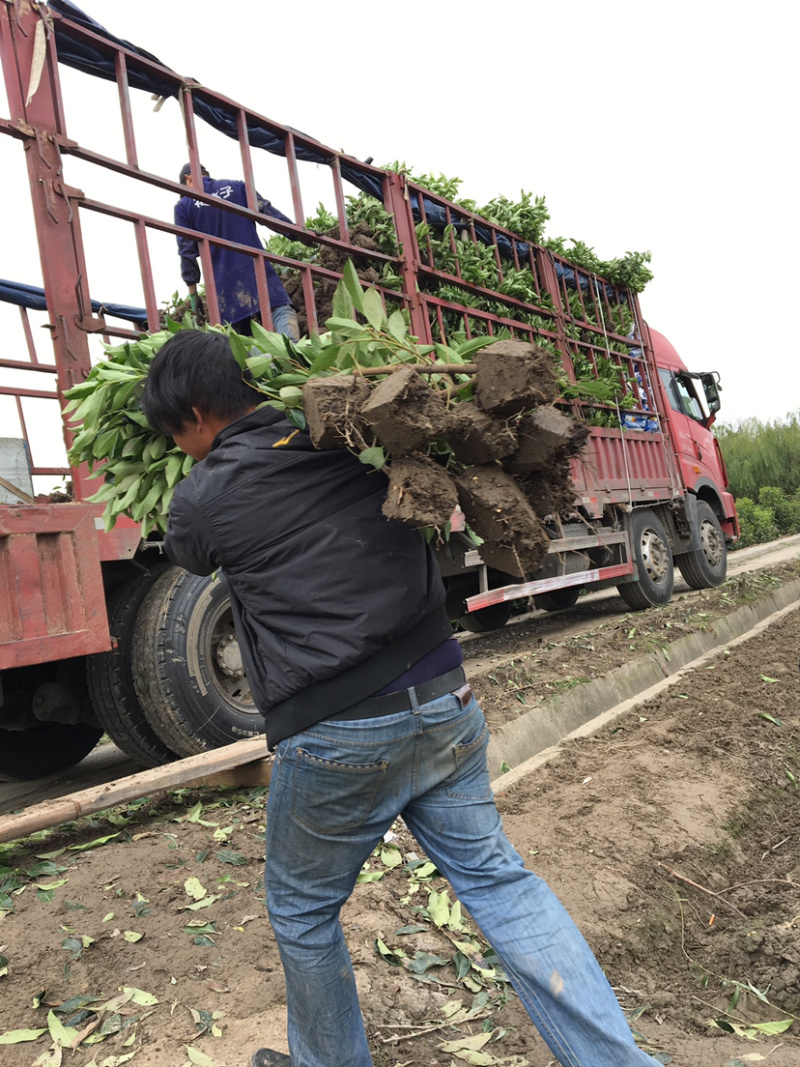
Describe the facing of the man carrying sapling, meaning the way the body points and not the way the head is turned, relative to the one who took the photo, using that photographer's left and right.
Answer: facing away from the viewer and to the left of the viewer

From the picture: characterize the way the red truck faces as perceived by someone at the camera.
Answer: facing away from the viewer and to the right of the viewer

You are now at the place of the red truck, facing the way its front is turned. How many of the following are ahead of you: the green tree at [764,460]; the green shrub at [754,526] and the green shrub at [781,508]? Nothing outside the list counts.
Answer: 3

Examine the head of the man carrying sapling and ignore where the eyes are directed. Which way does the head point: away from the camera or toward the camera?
away from the camera

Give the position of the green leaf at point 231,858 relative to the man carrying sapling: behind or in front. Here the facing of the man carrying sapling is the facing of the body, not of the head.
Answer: in front

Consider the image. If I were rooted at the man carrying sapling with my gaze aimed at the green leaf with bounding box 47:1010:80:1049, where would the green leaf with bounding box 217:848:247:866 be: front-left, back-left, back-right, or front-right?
front-right

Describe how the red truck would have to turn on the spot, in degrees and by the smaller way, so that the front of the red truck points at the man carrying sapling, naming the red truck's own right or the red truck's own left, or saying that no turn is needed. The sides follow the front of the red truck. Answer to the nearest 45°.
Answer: approximately 90° to the red truck's own right

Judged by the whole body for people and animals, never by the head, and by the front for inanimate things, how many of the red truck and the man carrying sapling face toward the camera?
0

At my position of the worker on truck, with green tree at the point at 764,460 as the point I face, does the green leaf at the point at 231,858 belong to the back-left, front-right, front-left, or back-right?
back-right

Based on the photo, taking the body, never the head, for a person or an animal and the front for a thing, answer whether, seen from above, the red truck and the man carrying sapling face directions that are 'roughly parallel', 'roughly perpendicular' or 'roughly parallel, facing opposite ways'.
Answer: roughly perpendicular
